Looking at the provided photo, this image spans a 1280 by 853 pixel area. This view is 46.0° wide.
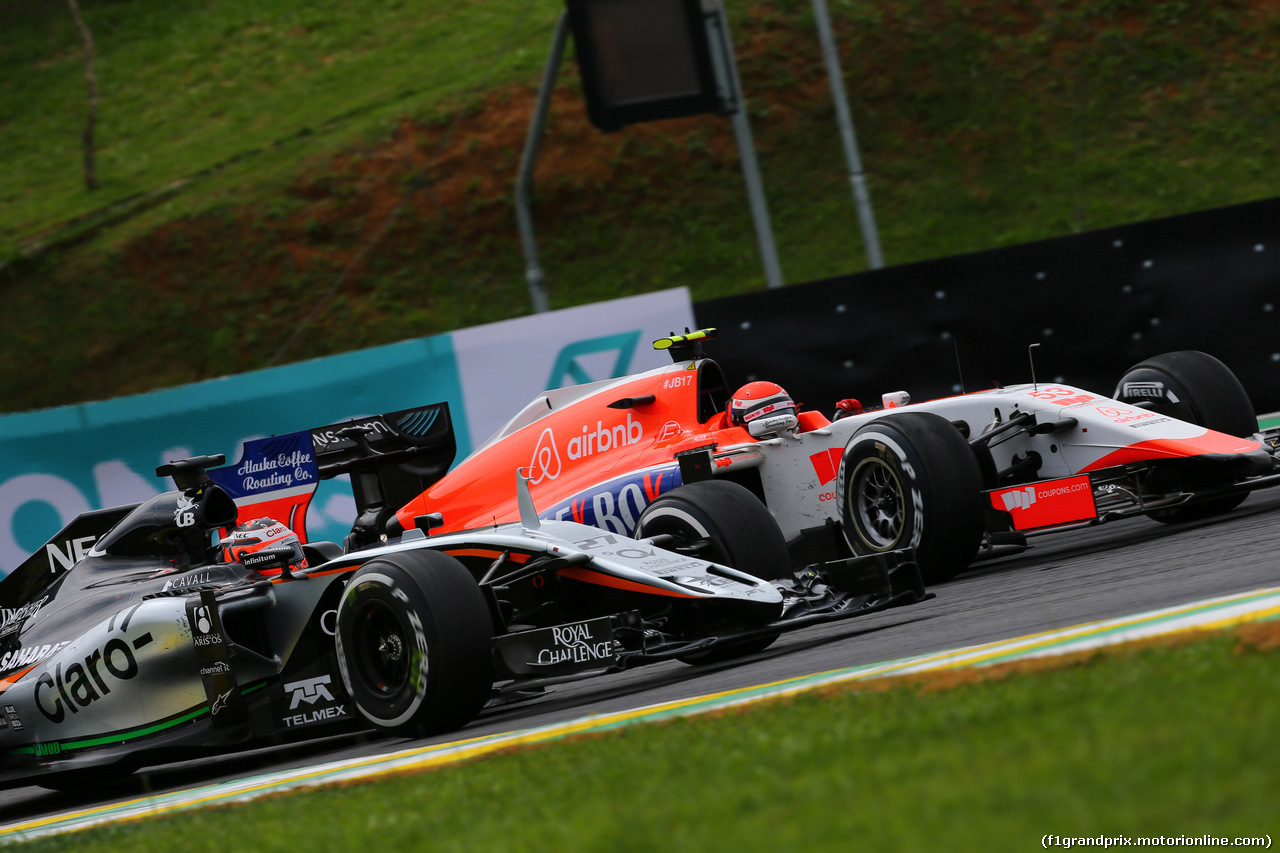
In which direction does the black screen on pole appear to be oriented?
toward the camera

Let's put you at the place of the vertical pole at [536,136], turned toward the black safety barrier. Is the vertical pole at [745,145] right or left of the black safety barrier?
left

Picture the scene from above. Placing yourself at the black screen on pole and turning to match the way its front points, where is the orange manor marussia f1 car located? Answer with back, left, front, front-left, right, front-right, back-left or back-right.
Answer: front

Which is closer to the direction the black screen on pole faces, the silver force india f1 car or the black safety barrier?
the silver force india f1 car
